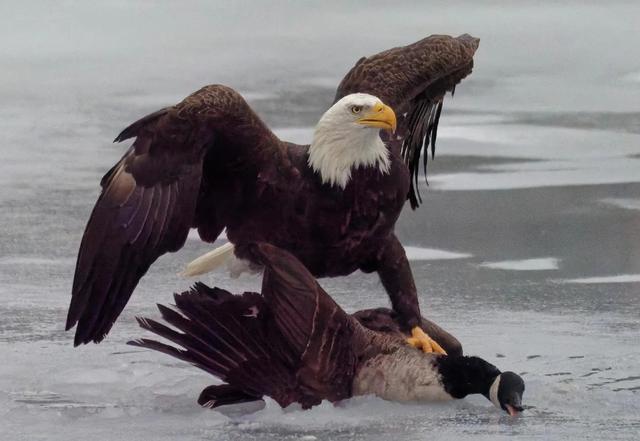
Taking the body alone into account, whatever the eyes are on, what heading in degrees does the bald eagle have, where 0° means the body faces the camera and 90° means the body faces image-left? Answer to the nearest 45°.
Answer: approximately 315°
